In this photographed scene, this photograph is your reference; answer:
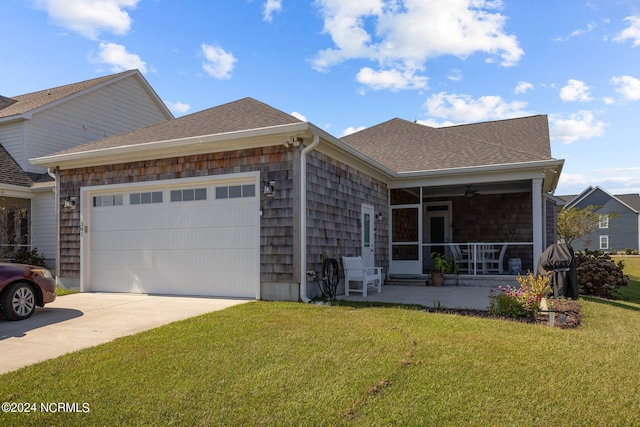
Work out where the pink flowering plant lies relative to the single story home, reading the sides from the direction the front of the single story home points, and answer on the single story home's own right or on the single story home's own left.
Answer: on the single story home's own left

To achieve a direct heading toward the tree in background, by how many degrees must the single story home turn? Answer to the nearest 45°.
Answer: approximately 180°

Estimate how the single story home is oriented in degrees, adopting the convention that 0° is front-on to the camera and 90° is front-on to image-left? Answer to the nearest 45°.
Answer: approximately 45°

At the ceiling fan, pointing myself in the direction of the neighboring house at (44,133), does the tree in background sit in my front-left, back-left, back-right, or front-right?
back-right

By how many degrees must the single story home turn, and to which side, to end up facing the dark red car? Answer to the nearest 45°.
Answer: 0° — it already faces it

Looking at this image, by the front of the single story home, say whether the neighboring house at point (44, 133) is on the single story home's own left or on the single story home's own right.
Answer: on the single story home's own right

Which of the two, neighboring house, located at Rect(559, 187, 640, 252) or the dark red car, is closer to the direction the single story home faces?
the dark red car
